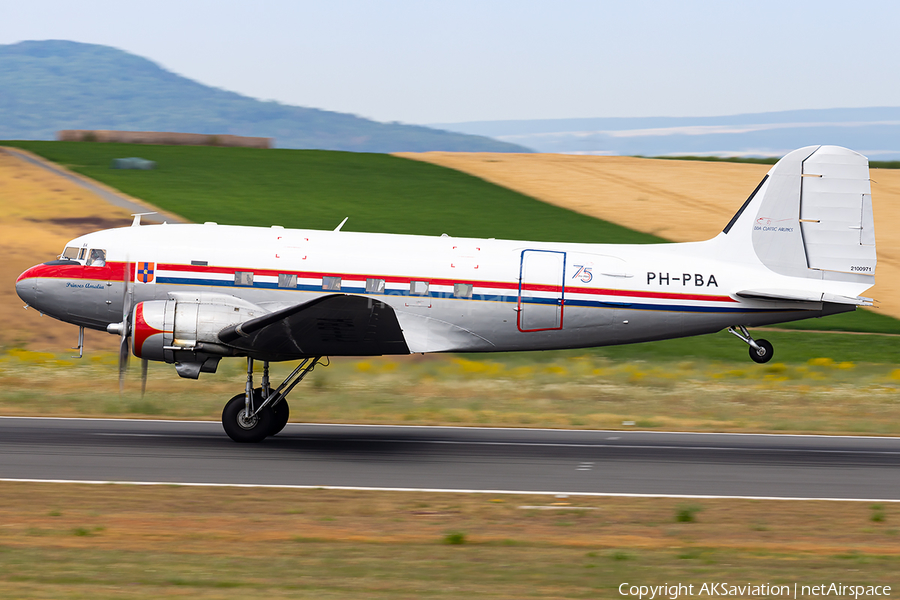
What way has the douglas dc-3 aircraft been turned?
to the viewer's left
